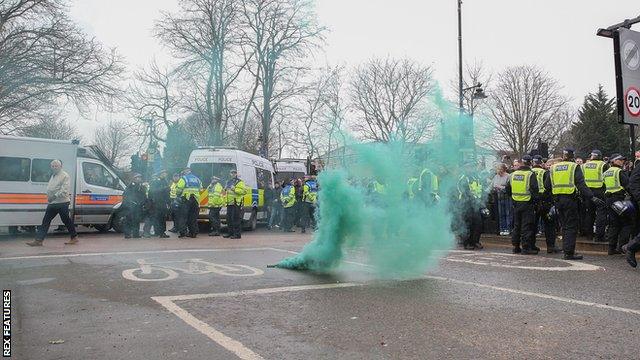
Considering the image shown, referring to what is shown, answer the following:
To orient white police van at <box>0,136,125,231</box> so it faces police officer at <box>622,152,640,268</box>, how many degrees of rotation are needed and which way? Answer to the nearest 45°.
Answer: approximately 45° to its right

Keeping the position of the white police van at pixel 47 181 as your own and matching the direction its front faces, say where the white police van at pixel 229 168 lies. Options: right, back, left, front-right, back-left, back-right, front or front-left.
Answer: front

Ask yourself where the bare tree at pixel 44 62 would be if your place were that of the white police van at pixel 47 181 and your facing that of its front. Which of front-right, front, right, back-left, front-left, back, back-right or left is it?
left

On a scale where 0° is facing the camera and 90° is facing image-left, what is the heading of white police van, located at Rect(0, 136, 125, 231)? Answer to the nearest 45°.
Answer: approximately 270°

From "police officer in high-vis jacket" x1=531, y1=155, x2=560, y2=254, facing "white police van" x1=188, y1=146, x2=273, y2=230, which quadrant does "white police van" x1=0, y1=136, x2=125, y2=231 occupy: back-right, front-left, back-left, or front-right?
front-left

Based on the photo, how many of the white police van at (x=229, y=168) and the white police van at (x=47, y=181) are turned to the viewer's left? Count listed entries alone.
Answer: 0

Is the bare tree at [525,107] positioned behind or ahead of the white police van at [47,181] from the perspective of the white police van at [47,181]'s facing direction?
ahead

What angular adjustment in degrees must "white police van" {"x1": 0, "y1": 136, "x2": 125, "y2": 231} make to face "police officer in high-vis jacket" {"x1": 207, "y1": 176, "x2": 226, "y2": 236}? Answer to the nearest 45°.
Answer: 0° — it already faces them

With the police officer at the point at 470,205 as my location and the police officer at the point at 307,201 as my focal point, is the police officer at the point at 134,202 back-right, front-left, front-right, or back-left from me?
front-left

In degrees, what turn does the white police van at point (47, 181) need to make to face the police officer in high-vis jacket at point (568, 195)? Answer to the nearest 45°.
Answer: approximately 45° to its right

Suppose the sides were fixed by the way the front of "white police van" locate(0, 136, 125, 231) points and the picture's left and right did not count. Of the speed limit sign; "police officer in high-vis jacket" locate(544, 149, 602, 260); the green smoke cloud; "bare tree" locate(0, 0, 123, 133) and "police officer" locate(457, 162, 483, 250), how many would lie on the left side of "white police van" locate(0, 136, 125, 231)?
1
